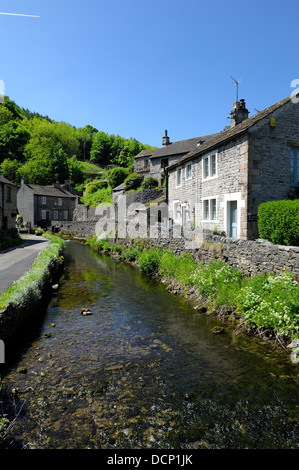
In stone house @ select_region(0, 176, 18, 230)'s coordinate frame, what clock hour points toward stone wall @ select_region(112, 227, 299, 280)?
The stone wall is roughly at 1 o'clock from the stone house.

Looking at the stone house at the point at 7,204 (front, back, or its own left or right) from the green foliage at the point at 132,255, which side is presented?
front

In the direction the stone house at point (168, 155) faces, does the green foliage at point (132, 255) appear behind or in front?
in front

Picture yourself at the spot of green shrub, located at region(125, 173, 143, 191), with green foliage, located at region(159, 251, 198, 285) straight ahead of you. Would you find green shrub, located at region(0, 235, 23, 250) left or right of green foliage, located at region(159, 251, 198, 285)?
right

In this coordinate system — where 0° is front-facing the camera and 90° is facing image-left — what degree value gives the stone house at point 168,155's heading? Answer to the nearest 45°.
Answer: approximately 45°

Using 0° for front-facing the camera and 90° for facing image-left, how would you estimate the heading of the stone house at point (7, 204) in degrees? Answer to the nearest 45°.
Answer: approximately 315°

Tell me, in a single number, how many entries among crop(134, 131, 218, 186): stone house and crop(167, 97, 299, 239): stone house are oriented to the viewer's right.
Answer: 0

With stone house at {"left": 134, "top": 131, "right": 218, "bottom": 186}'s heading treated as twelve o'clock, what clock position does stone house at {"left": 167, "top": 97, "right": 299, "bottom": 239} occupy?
stone house at {"left": 167, "top": 97, "right": 299, "bottom": 239} is roughly at 10 o'clock from stone house at {"left": 134, "top": 131, "right": 218, "bottom": 186}.
